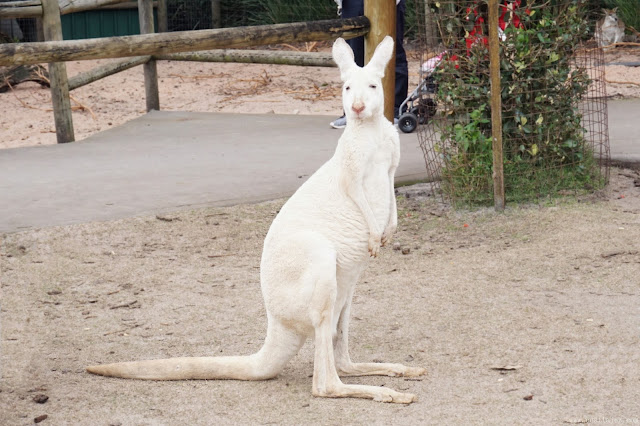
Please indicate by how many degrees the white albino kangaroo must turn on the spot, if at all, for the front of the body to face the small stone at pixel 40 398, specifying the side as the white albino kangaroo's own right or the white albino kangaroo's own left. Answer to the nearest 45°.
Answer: approximately 180°

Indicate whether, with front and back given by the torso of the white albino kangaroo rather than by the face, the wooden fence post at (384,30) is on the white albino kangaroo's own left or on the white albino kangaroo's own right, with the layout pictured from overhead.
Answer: on the white albino kangaroo's own left

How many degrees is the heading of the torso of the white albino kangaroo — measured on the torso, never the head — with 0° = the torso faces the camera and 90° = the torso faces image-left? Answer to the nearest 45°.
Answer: approximately 270°

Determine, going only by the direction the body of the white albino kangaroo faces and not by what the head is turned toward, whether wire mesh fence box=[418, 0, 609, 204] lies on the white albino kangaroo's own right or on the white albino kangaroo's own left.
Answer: on the white albino kangaroo's own left
